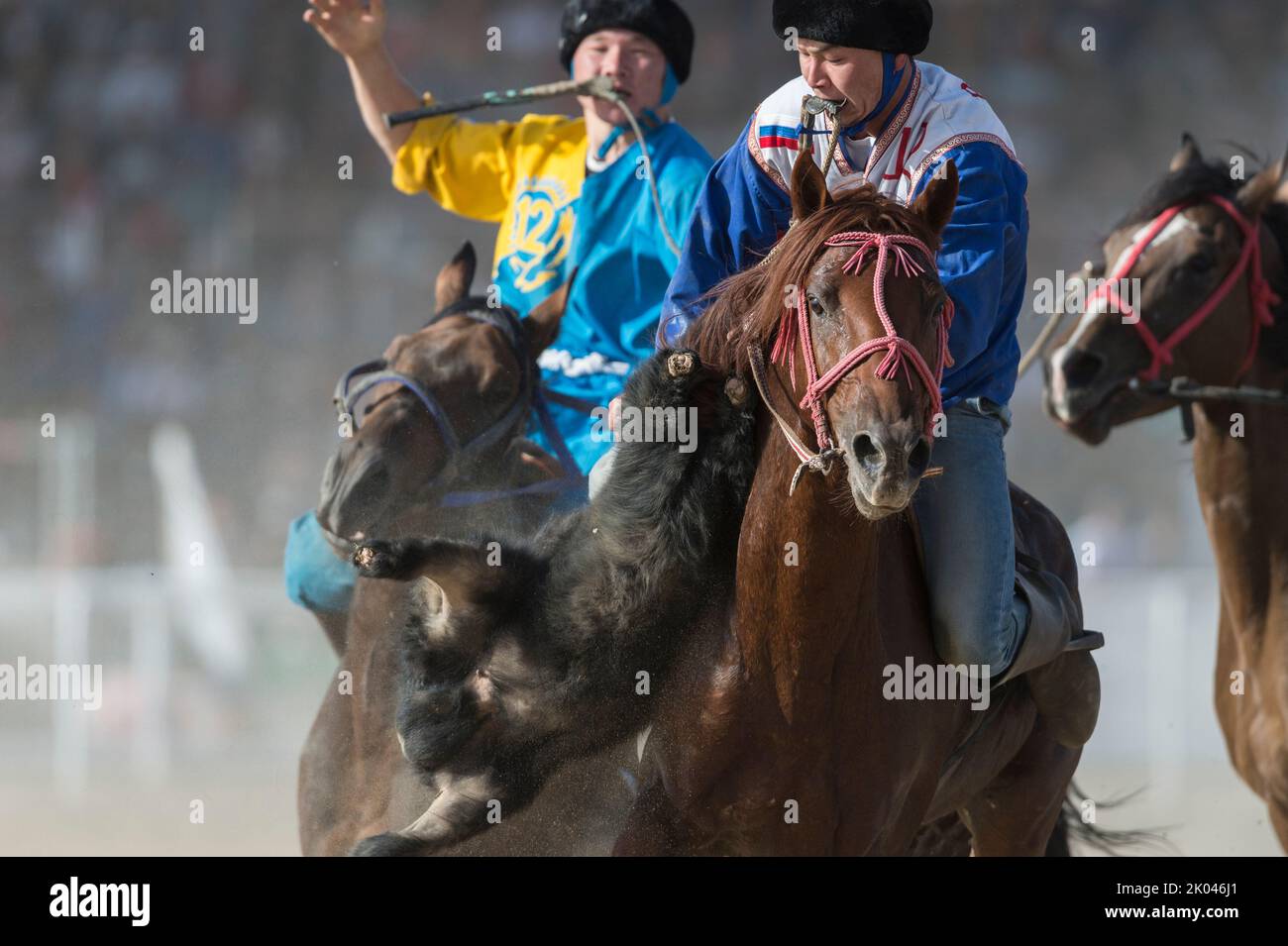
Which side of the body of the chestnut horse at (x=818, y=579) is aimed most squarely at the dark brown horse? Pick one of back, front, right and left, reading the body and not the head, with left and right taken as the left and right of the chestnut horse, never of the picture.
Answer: right

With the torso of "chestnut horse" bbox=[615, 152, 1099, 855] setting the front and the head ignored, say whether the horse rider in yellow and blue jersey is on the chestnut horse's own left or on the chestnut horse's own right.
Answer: on the chestnut horse's own right

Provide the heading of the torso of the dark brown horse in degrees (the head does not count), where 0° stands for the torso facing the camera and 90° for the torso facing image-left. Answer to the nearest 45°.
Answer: approximately 45°

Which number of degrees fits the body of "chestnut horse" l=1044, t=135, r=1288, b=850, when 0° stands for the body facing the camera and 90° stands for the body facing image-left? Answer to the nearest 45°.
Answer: approximately 45°

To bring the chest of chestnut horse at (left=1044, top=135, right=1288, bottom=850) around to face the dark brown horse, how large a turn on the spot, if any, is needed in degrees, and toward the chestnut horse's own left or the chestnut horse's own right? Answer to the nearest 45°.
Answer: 0° — it already faces it

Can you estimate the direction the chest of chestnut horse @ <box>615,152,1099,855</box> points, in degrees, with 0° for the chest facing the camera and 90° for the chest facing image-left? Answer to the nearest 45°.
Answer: approximately 45°
